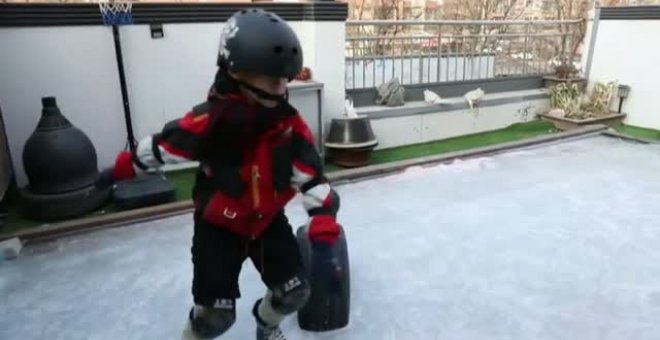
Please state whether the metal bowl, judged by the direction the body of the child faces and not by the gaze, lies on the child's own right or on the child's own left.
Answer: on the child's own left

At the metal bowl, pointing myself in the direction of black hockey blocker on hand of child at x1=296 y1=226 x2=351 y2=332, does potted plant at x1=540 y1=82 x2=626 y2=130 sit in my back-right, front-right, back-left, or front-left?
back-left

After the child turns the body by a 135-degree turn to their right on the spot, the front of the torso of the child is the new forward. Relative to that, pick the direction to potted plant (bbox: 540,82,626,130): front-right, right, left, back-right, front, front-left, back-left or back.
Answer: back-right

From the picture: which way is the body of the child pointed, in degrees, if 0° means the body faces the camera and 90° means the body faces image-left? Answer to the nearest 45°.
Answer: approximately 315°

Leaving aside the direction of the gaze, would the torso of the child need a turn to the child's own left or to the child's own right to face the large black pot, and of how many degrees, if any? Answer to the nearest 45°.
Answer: approximately 180°

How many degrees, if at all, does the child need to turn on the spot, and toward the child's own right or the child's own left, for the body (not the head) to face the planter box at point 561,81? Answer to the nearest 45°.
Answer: approximately 90° to the child's own left
